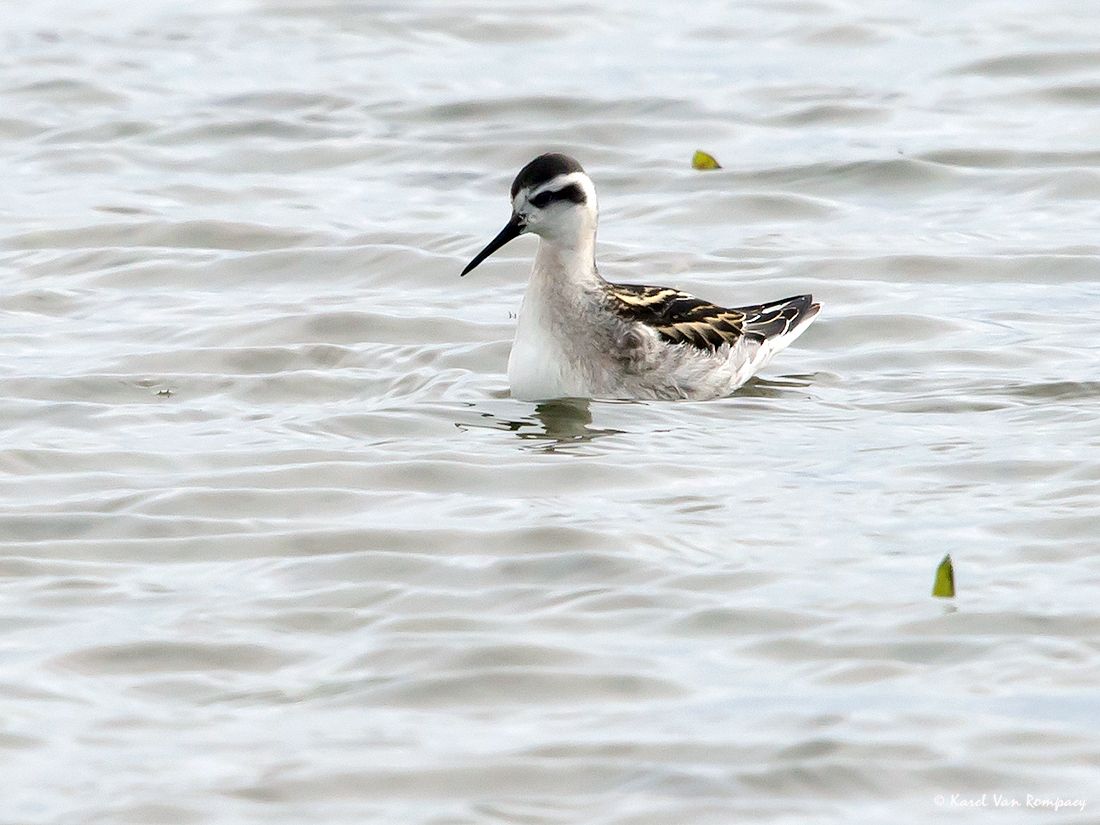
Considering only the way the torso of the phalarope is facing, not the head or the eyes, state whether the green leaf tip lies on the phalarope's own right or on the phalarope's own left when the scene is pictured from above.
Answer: on the phalarope's own left

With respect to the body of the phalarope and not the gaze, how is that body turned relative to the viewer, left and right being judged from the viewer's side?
facing the viewer and to the left of the viewer

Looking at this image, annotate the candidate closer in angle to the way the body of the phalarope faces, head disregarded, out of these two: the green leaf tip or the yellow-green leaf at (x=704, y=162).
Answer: the green leaf tip

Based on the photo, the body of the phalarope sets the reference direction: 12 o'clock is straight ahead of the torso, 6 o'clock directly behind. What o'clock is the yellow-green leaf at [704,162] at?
The yellow-green leaf is roughly at 5 o'clock from the phalarope.

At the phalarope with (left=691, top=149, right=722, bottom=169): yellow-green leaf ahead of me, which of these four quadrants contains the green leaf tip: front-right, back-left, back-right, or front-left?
back-right
